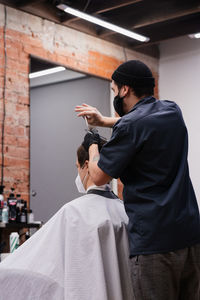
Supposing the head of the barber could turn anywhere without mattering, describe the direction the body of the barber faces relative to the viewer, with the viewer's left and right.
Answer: facing away from the viewer and to the left of the viewer

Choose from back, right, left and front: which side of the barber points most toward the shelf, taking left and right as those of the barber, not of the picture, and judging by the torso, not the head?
front

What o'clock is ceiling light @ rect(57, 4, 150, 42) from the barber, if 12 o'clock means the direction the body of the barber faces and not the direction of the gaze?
The ceiling light is roughly at 1 o'clock from the barber.

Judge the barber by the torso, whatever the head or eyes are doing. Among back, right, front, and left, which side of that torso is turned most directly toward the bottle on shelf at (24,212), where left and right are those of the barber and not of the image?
front
